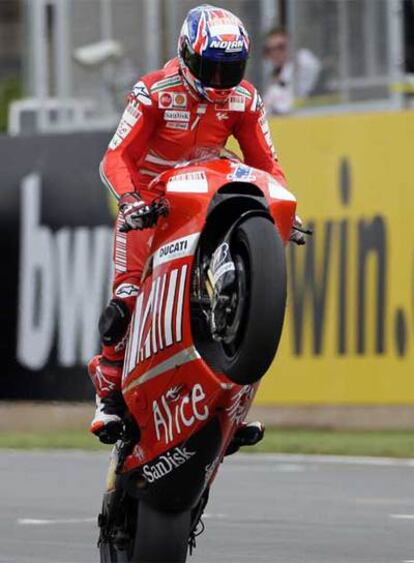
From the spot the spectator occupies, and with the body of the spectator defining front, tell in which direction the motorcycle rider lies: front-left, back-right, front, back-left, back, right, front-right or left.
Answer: front-left

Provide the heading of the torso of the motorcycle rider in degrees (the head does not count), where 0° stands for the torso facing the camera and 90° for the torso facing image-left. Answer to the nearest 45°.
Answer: approximately 315°

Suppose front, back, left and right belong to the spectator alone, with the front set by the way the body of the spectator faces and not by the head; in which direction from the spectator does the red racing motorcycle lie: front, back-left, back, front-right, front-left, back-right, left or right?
front-left

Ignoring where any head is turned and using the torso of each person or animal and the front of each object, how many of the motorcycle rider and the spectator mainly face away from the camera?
0

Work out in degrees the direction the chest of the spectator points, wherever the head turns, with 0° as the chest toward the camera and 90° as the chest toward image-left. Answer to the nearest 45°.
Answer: approximately 45°
